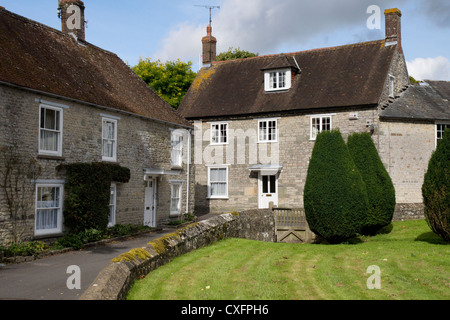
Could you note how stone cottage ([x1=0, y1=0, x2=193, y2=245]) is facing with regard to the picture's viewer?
facing the viewer and to the right of the viewer

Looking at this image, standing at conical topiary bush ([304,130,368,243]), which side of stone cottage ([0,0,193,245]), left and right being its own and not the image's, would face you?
front

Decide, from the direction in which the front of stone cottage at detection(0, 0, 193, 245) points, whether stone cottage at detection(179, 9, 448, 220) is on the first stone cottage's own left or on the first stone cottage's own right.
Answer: on the first stone cottage's own left

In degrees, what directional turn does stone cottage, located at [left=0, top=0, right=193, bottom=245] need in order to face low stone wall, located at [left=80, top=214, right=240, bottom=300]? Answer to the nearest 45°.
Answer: approximately 45° to its right

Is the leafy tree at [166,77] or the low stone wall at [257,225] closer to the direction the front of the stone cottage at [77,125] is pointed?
the low stone wall

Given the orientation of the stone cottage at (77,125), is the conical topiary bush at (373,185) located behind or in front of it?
in front

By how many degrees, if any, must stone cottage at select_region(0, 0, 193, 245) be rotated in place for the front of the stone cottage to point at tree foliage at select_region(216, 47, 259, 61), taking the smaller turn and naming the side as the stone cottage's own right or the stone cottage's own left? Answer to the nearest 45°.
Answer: approximately 90° to the stone cottage's own left
